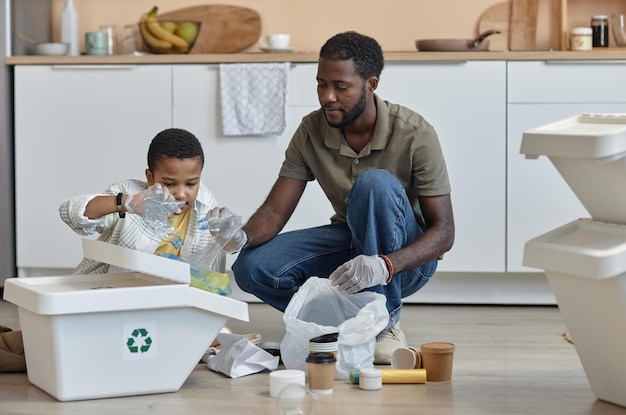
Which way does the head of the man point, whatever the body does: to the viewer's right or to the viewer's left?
to the viewer's left

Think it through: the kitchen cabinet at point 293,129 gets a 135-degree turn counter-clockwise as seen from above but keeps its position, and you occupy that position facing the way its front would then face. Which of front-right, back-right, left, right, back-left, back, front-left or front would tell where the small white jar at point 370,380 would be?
back-right

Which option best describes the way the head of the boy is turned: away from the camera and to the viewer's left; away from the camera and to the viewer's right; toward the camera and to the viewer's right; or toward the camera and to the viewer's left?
toward the camera and to the viewer's right

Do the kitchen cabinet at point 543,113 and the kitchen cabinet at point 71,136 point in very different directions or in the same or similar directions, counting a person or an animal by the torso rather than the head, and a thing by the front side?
same or similar directions

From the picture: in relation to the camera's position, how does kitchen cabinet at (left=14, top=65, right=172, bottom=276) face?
facing the viewer

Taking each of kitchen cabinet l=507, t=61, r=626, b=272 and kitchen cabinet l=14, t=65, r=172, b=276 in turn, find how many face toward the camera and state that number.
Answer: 2

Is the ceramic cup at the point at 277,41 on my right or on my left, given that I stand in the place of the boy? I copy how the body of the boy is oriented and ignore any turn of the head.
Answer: on my left

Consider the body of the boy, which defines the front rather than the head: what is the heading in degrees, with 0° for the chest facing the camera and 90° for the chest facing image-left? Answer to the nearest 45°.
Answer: approximately 315°

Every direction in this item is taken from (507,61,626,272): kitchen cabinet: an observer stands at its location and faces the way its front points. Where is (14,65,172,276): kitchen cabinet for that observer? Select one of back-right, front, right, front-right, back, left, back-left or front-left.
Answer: right

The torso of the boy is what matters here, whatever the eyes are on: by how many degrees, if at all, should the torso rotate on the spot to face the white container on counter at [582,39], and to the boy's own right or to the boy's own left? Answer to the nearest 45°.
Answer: approximately 90° to the boy's own left

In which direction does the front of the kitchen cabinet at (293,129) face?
toward the camera

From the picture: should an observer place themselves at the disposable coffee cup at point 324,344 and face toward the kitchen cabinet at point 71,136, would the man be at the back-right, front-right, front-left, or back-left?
front-right

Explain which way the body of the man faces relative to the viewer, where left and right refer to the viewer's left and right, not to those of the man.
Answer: facing the viewer and to the left of the viewer

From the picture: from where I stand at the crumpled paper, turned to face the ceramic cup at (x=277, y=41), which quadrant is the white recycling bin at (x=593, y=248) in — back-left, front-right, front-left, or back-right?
back-right

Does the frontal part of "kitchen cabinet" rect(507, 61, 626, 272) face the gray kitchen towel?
no

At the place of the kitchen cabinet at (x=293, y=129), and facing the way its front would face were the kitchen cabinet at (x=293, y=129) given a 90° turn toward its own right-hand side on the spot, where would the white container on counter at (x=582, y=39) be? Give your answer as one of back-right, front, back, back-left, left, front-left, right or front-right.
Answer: back
